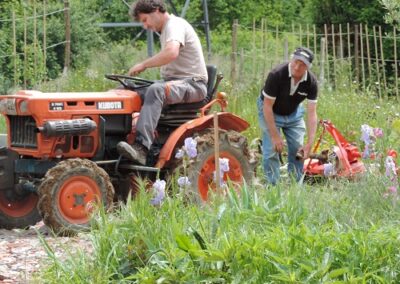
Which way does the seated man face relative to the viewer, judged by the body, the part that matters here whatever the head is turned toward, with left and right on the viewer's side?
facing to the left of the viewer

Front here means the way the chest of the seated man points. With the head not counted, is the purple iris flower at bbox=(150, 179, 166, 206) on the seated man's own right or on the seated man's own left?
on the seated man's own left

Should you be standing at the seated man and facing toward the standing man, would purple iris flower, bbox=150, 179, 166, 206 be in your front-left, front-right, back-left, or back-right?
back-right

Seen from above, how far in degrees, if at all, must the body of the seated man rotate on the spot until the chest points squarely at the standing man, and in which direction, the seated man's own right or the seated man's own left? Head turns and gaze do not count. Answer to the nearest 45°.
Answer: approximately 180°

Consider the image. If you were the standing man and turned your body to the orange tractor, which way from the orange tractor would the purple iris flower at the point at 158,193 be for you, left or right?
left

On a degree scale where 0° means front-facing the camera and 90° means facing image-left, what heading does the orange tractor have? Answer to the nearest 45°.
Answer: approximately 45°

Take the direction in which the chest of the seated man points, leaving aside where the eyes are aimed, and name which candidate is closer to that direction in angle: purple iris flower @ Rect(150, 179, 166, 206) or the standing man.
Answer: the purple iris flower

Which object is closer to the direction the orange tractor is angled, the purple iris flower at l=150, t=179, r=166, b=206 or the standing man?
the purple iris flower

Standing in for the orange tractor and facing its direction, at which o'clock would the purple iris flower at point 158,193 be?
The purple iris flower is roughly at 10 o'clock from the orange tractor.
